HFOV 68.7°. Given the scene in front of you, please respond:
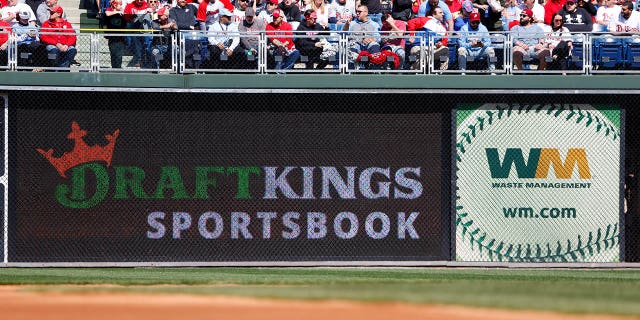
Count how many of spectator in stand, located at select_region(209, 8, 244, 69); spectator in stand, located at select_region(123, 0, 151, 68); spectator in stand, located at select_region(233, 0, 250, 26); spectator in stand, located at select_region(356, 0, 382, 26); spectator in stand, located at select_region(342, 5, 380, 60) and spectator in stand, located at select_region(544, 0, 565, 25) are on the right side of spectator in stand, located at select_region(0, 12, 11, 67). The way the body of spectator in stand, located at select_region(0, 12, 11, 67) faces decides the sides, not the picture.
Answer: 0

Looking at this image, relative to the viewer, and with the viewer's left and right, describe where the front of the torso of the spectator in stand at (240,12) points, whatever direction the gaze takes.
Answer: facing the viewer

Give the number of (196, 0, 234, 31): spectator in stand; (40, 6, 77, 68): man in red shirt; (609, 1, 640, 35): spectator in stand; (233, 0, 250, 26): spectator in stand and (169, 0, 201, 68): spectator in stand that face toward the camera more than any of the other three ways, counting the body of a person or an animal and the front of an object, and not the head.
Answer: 5

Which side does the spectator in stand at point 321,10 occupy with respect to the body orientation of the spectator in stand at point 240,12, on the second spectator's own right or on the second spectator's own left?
on the second spectator's own left

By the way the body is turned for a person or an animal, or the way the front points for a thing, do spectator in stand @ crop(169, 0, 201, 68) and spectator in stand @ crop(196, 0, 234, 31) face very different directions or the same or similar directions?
same or similar directions

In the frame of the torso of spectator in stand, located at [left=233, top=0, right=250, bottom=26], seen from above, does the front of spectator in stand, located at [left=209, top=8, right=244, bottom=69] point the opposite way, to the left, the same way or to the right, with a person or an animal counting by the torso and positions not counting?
the same way

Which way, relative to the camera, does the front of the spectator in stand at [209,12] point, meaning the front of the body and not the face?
toward the camera

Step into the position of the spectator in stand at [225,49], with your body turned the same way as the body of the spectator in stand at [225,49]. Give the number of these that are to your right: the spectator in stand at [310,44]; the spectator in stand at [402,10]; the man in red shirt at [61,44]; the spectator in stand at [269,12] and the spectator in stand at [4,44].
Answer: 2

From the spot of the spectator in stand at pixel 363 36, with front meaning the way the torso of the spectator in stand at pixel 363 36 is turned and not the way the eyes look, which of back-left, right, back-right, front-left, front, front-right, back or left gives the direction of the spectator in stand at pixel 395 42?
left

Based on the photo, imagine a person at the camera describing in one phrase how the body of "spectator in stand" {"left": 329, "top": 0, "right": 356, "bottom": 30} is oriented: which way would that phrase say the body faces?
toward the camera

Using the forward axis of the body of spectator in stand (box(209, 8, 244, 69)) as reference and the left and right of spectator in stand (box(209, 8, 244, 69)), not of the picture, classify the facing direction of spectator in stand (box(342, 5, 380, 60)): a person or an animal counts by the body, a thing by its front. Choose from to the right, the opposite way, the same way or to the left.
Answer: the same way

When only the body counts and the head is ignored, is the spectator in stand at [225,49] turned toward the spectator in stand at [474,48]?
no

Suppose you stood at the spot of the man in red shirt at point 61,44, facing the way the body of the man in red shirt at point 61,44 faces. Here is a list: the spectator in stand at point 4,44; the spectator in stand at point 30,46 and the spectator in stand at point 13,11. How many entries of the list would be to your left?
0
